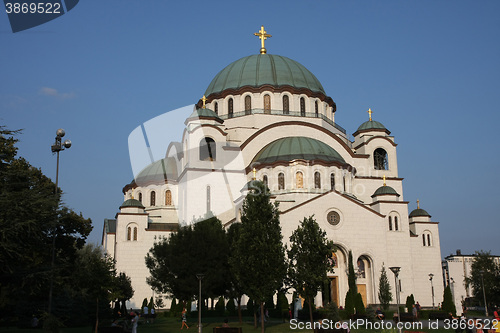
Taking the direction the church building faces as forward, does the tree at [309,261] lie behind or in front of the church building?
in front

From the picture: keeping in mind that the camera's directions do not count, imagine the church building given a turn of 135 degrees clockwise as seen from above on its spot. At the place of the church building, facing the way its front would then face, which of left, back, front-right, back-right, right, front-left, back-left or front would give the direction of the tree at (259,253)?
left

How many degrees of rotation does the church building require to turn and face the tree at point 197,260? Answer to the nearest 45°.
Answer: approximately 45° to its right

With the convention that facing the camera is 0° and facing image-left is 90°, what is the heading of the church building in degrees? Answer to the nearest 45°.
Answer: approximately 315°
